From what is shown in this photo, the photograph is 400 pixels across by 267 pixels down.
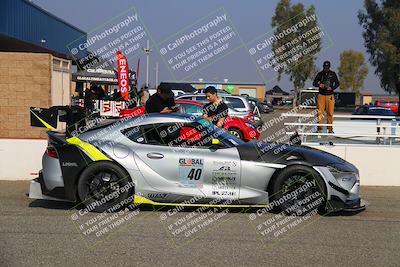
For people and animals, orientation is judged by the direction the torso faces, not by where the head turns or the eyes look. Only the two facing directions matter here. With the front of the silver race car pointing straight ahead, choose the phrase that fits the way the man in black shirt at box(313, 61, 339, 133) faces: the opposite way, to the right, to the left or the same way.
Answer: to the right

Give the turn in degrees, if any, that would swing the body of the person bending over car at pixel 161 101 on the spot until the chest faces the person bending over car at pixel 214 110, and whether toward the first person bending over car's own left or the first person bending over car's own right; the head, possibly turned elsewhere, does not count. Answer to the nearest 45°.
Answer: approximately 45° to the first person bending over car's own left

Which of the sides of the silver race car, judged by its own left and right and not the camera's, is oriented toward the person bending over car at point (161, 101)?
left

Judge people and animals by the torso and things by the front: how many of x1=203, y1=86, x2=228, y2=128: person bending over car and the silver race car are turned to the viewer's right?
1

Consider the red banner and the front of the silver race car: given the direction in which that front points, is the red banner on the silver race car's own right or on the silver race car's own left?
on the silver race car's own left

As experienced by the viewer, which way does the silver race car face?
facing to the right of the viewer

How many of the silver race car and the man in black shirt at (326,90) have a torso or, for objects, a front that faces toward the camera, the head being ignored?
1

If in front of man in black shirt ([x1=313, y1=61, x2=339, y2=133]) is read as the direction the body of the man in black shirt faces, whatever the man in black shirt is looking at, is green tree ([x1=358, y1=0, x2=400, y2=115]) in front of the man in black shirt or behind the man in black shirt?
behind

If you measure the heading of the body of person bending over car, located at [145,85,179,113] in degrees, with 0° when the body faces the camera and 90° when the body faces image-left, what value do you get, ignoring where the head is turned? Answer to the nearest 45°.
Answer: approximately 315°
